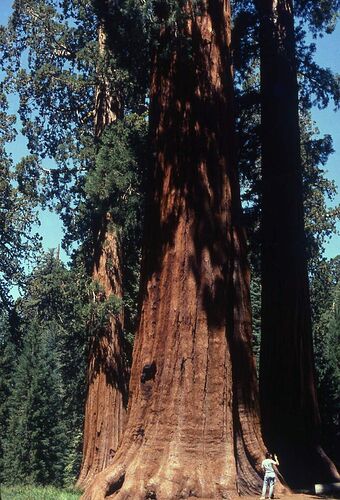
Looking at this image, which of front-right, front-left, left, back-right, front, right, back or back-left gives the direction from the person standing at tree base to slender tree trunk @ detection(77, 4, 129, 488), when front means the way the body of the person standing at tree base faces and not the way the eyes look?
front-left

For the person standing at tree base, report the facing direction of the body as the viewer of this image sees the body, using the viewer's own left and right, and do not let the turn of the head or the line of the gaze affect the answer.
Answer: facing away from the viewer

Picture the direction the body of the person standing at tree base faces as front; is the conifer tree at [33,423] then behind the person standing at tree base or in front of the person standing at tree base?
in front
